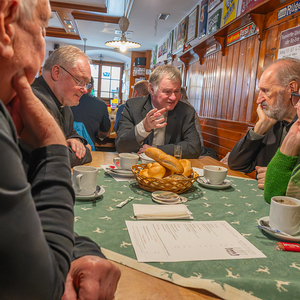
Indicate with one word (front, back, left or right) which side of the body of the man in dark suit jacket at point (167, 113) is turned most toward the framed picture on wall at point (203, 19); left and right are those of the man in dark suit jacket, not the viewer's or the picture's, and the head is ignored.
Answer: back

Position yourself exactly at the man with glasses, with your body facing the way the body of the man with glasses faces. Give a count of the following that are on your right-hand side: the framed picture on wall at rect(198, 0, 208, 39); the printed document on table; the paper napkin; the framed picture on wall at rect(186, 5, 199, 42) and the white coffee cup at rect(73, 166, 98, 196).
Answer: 3

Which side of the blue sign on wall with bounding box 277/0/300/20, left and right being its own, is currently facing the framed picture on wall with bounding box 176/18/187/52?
right

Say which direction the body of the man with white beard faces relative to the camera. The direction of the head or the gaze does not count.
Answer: to the viewer's left

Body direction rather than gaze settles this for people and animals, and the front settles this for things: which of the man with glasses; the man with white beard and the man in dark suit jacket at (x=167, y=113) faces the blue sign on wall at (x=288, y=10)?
the man with glasses

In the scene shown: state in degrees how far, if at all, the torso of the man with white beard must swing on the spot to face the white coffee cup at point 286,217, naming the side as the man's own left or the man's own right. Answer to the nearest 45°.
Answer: approximately 90° to the man's own left

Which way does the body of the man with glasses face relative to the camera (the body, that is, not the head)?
to the viewer's right

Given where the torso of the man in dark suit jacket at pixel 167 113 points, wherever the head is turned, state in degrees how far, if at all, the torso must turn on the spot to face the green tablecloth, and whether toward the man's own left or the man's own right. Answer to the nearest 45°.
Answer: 0° — they already face it

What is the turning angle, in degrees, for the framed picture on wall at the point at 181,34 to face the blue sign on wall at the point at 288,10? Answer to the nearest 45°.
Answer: approximately 45° to its left
